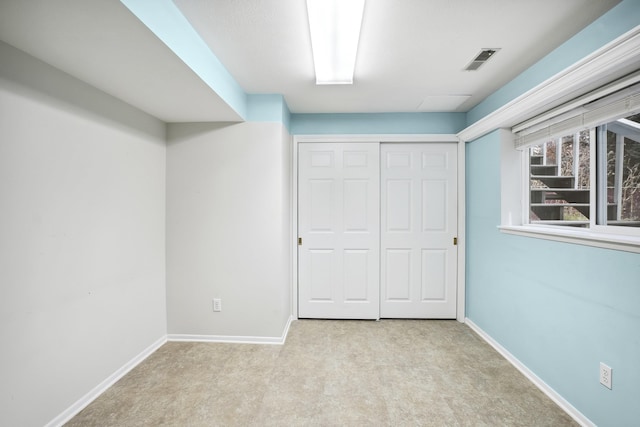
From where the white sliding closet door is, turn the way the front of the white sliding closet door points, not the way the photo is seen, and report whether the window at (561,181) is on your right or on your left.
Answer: on your left

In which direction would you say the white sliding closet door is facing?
toward the camera

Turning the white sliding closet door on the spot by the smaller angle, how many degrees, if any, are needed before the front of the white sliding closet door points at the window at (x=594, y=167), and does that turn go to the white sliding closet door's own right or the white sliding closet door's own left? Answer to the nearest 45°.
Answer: approximately 45° to the white sliding closet door's own left

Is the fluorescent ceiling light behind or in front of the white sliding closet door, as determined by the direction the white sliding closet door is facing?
in front

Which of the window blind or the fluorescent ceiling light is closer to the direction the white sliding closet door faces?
the fluorescent ceiling light

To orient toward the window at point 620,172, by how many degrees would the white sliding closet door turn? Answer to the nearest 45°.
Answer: approximately 45° to its left

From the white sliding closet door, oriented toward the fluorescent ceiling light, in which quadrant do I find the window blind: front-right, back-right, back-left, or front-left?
front-left
